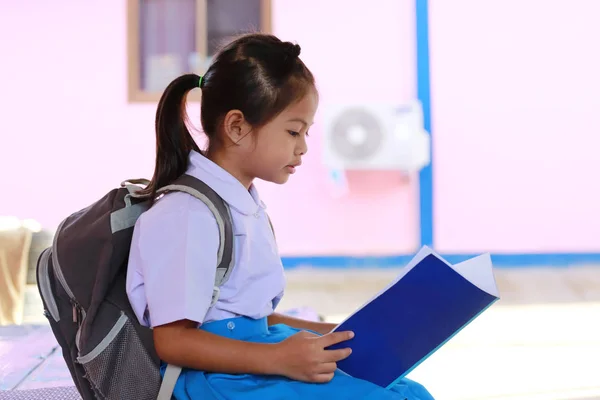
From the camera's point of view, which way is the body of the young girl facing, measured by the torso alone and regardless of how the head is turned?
to the viewer's right

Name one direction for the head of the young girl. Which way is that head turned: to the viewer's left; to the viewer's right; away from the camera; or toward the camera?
to the viewer's right
